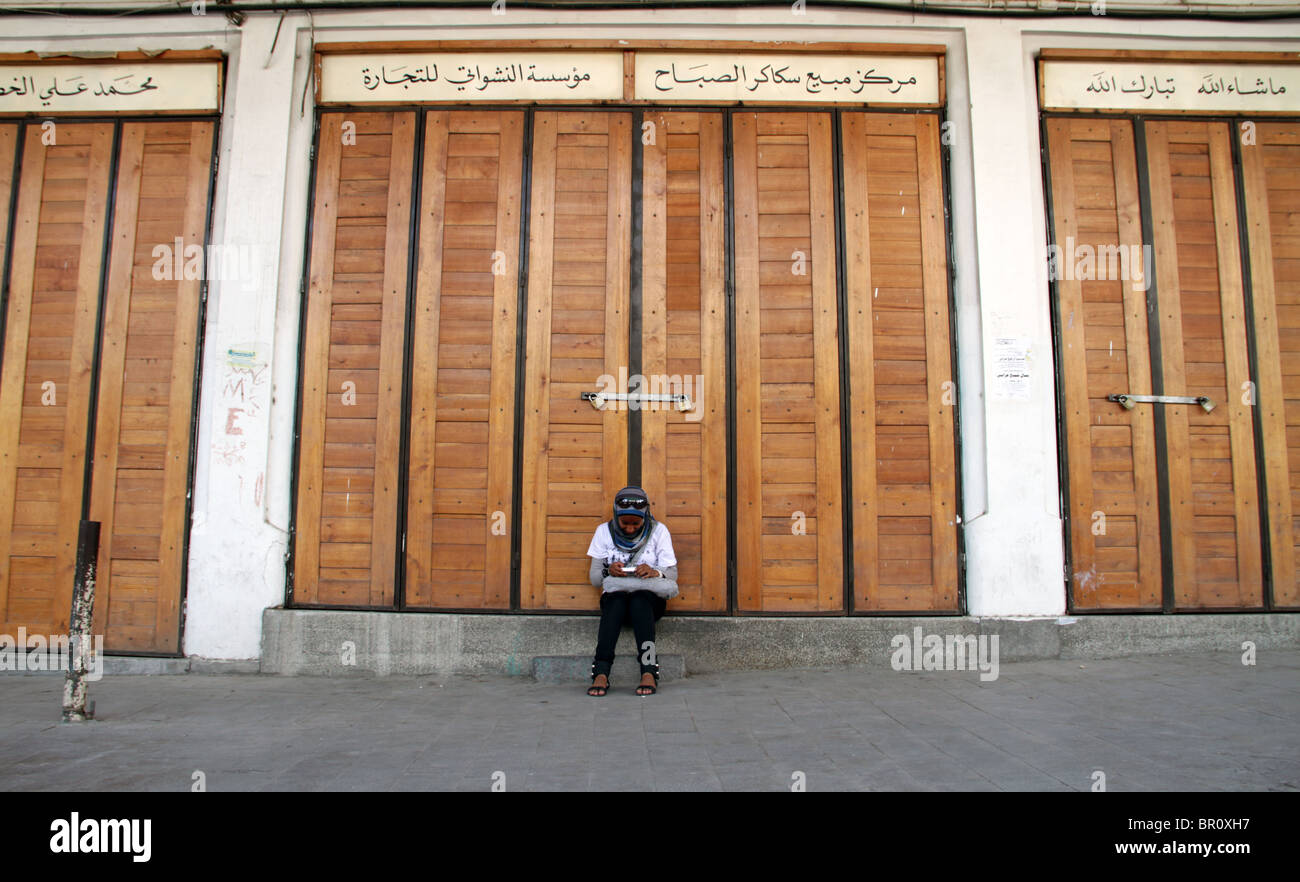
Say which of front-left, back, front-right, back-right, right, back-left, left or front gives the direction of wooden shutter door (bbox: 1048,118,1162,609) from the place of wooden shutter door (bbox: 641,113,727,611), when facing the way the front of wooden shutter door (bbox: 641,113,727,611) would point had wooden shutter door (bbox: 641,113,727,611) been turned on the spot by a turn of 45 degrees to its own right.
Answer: back-left

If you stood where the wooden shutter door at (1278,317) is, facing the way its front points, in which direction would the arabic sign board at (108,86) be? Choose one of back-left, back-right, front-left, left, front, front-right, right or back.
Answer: front-right

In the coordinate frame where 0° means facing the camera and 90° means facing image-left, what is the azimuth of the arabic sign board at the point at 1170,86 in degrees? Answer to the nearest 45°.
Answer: approximately 0°

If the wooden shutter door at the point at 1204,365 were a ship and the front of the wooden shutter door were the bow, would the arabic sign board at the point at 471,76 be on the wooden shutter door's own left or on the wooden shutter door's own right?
on the wooden shutter door's own right

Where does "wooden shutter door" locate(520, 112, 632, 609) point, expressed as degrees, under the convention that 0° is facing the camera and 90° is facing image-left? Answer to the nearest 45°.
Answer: approximately 0°

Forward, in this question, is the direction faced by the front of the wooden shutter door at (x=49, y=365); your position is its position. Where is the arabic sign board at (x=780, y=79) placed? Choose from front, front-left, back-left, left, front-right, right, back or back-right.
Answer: front-left
